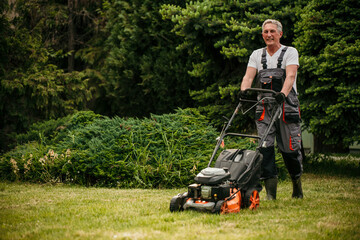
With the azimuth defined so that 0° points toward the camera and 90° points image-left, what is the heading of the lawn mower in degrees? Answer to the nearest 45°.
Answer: approximately 45°
